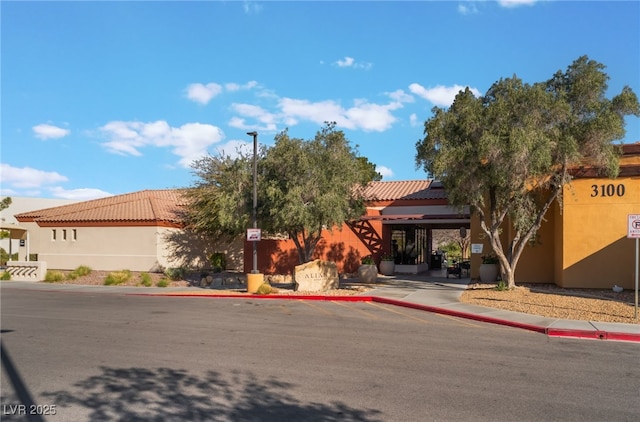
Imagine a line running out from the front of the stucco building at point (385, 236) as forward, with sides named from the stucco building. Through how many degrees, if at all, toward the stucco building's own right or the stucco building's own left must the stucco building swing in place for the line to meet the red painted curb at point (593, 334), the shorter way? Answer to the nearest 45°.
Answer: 0° — it already faces it

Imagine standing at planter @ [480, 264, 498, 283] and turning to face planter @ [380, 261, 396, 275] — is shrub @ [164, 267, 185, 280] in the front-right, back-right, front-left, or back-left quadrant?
front-left

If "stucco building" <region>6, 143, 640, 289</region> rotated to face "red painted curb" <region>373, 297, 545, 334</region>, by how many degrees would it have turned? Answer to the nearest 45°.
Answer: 0° — it already faces it

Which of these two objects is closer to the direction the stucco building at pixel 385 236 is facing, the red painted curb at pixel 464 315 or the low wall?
the red painted curb

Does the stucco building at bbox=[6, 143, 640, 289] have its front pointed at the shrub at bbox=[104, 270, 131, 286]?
no

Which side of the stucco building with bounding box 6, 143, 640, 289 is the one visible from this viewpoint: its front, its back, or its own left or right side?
front

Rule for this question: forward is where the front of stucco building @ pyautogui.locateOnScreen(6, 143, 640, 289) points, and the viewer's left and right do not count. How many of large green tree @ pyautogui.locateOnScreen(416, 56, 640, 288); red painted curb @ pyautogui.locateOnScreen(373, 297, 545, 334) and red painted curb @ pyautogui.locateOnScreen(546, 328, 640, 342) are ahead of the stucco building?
3

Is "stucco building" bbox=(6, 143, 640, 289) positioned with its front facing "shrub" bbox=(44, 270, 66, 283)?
no

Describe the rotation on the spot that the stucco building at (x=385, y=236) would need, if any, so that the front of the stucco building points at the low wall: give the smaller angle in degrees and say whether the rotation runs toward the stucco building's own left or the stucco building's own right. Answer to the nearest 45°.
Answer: approximately 90° to the stucco building's own right

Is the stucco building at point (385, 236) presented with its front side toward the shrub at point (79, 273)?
no
